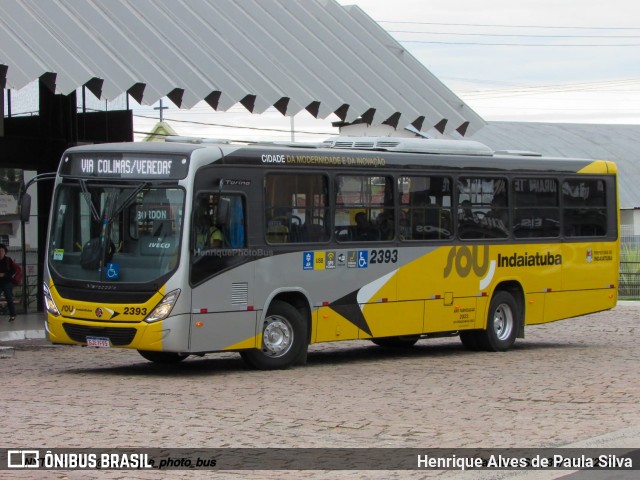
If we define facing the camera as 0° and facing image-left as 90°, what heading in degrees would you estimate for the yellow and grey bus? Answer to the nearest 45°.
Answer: approximately 45°

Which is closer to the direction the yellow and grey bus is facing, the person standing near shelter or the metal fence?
the person standing near shelter

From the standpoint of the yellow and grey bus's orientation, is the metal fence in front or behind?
behind
